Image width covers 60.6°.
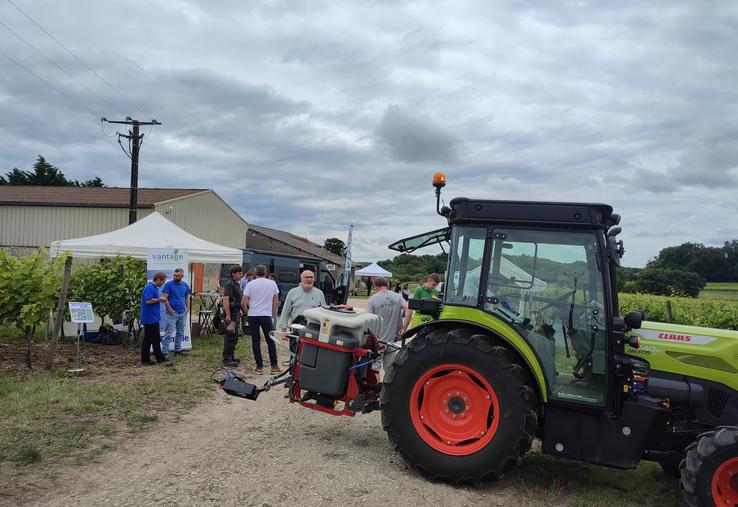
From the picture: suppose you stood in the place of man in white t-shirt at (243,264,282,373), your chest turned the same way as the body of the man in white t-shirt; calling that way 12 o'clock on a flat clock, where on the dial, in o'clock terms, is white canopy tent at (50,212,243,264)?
The white canopy tent is roughly at 11 o'clock from the man in white t-shirt.

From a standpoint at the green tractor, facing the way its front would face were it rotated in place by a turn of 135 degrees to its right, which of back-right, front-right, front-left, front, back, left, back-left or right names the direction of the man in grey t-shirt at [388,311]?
right

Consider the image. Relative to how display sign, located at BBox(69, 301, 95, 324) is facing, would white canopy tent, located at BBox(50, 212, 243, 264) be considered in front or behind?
behind

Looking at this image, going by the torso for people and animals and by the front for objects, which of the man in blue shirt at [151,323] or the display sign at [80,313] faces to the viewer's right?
the man in blue shirt

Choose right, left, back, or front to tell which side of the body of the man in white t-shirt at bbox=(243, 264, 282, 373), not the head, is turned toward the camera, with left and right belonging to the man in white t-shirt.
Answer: back

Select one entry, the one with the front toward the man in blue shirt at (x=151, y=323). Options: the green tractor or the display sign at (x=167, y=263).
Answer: the display sign

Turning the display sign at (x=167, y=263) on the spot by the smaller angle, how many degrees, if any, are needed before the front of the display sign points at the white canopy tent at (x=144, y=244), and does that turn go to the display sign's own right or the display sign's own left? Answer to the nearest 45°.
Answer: approximately 180°

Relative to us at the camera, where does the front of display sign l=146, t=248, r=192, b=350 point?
facing the viewer

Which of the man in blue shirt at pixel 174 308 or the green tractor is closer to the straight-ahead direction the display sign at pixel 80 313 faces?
the green tractor

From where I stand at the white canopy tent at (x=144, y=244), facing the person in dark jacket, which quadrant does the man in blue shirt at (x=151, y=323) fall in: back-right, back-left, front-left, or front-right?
front-right

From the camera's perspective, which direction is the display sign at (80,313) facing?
toward the camera

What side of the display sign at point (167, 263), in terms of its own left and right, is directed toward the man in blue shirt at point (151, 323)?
front

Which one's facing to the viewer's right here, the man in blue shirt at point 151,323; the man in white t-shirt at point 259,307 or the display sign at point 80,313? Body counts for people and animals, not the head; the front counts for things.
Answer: the man in blue shirt
